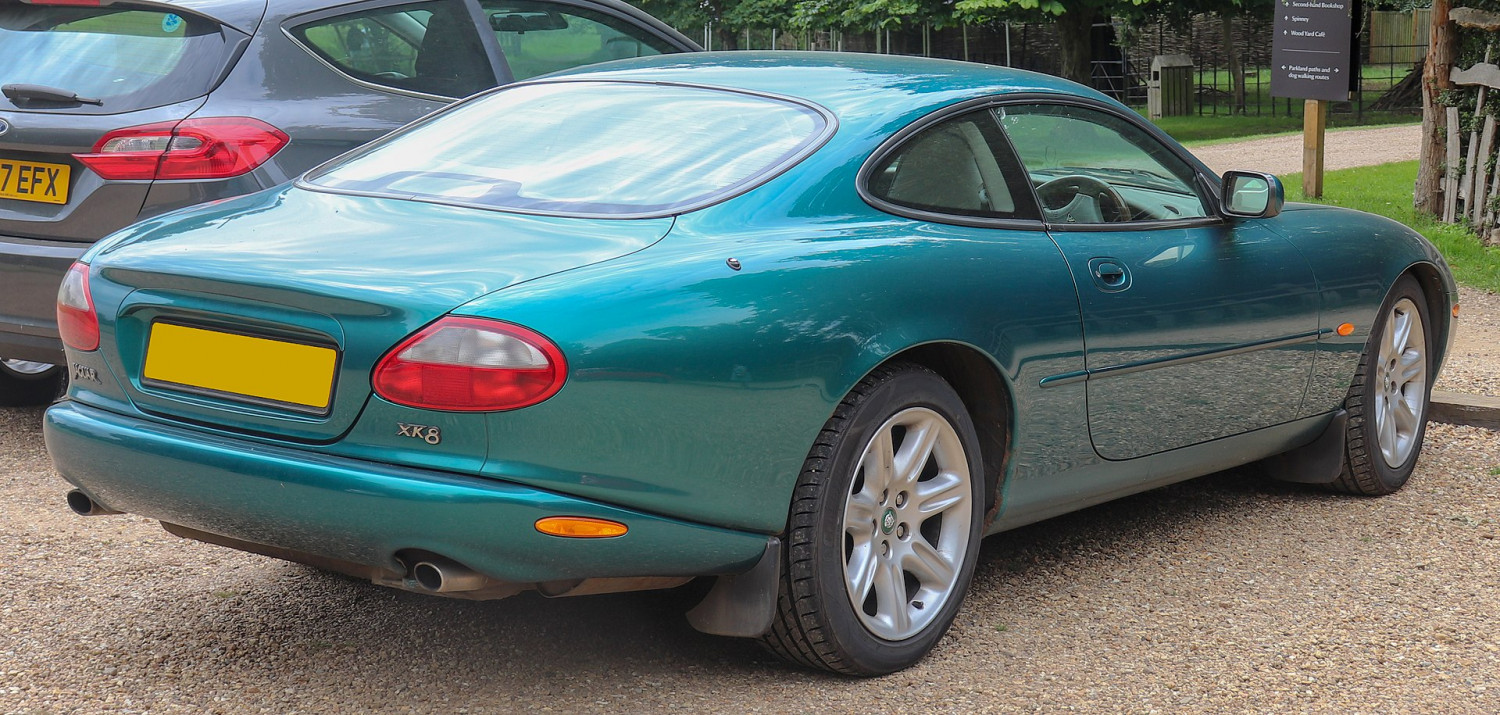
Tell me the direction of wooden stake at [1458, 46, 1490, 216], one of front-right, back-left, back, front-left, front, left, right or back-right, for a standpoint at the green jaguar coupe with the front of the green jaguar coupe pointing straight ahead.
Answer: front

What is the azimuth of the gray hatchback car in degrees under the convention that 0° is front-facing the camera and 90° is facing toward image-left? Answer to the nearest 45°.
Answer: approximately 225°

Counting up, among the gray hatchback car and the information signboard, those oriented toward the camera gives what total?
1

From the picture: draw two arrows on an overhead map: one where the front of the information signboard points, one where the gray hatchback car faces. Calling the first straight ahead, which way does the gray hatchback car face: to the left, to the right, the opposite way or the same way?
the opposite way

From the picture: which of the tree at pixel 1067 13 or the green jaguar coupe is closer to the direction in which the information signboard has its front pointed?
the green jaguar coupe

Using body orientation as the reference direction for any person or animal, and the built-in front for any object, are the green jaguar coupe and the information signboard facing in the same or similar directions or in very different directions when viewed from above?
very different directions

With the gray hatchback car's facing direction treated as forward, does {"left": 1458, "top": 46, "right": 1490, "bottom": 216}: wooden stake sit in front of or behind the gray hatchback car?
in front

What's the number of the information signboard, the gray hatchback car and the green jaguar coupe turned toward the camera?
1

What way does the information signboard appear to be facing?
toward the camera

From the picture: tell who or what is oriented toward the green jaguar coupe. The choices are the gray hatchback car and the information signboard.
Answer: the information signboard

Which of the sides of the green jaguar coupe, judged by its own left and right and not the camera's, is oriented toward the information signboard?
front
